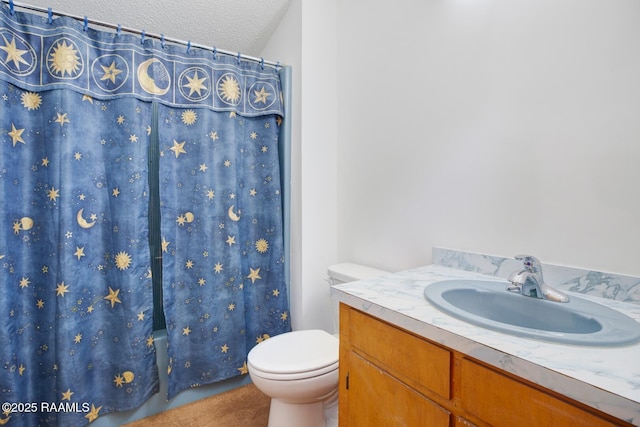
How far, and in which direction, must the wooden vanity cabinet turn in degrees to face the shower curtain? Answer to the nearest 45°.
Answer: approximately 45° to its right

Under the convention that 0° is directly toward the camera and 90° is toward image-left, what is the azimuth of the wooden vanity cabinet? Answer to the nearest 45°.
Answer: approximately 45°

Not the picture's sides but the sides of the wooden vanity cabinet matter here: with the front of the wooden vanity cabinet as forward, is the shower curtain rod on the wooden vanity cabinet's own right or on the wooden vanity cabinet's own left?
on the wooden vanity cabinet's own right

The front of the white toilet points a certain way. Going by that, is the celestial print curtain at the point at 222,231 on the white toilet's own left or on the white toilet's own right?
on the white toilet's own right

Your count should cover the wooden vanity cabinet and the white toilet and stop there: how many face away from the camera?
0

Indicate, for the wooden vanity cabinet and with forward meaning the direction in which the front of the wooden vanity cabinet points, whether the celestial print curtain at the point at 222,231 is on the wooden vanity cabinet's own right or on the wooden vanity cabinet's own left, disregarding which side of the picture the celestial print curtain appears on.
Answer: on the wooden vanity cabinet's own right

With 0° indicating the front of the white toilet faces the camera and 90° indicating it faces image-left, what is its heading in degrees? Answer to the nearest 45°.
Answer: approximately 45°

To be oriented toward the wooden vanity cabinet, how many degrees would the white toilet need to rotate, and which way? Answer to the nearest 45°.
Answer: approximately 90° to its left
